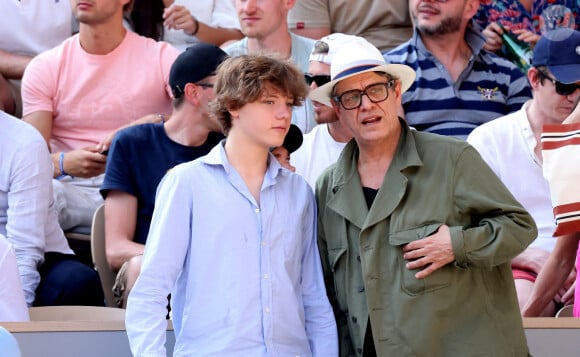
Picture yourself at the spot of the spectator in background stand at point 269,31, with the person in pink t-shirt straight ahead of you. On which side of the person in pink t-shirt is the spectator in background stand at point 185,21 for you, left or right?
right

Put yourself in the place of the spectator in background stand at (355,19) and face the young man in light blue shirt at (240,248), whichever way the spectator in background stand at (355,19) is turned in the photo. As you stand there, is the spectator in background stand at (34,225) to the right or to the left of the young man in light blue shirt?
right

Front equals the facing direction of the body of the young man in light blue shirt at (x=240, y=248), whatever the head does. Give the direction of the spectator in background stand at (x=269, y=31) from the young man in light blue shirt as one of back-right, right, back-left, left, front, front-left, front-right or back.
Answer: back-left

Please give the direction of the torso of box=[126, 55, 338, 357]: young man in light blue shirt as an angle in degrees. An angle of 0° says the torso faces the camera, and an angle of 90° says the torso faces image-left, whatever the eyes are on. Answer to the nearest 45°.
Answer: approximately 315°

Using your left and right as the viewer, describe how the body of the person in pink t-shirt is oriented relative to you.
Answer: facing the viewer

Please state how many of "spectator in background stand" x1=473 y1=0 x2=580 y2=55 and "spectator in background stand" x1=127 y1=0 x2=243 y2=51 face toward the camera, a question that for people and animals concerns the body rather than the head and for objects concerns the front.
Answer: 2

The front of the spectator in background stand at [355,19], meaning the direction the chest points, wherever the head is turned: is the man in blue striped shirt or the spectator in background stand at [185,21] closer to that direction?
the man in blue striped shirt

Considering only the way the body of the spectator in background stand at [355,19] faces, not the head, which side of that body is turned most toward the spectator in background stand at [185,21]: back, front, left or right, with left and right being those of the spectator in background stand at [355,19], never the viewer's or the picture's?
right

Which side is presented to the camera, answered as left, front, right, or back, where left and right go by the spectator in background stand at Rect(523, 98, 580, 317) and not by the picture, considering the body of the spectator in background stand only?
front

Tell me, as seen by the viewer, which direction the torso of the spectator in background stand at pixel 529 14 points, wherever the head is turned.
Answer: toward the camera

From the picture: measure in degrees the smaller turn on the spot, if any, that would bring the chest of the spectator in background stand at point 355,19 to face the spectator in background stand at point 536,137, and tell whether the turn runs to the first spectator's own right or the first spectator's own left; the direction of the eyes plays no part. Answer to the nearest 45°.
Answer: approximately 45° to the first spectator's own left

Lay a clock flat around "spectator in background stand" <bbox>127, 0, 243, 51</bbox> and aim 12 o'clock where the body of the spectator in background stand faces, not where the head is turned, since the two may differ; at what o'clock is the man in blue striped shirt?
The man in blue striped shirt is roughly at 10 o'clock from the spectator in background stand.
